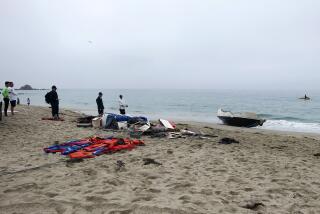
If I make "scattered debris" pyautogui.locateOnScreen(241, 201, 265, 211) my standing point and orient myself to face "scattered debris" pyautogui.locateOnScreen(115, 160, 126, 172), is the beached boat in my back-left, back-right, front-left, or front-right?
front-right

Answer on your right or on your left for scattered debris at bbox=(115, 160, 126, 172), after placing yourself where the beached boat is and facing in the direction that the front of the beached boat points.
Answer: on your left

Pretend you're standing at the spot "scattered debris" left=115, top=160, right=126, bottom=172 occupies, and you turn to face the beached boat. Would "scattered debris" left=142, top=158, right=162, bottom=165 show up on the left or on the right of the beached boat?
right

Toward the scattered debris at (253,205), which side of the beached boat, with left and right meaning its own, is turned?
left

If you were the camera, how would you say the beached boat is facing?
facing to the left of the viewer

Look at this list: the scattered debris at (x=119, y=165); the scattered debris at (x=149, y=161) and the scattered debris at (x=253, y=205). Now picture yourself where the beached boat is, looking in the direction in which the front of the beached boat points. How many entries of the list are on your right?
0

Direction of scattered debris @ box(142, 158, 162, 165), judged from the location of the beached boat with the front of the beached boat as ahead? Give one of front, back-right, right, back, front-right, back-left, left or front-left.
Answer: left
